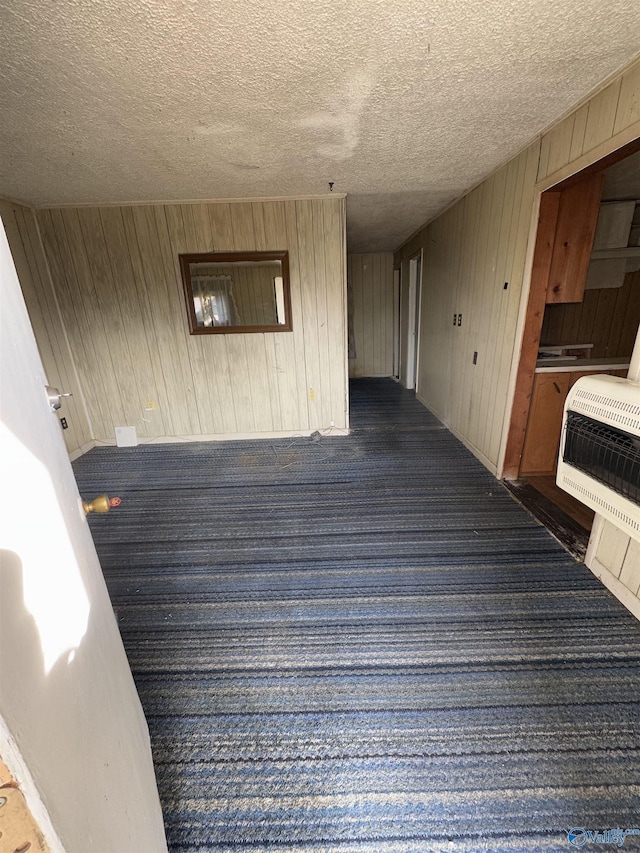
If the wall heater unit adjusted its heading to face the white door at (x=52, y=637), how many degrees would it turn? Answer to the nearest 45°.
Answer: approximately 45° to its left

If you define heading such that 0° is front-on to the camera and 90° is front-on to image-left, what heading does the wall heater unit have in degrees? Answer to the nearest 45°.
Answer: approximately 45°

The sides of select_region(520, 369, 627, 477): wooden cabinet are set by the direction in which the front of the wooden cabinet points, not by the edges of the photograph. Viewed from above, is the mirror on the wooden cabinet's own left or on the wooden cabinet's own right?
on the wooden cabinet's own right

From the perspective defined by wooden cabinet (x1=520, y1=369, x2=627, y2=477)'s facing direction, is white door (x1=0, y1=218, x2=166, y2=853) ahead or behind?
ahead

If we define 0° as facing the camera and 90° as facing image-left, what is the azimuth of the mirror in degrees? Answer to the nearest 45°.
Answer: approximately 0°

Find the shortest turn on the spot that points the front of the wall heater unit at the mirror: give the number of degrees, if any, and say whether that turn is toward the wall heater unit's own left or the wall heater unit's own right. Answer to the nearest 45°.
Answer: approximately 45° to the wall heater unit's own right

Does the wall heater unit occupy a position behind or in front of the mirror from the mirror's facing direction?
in front
